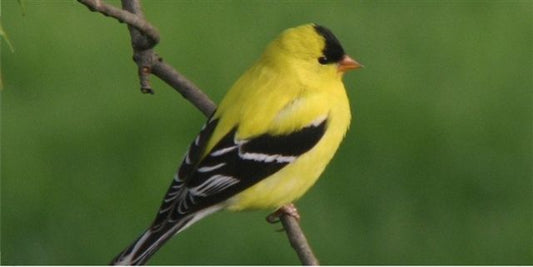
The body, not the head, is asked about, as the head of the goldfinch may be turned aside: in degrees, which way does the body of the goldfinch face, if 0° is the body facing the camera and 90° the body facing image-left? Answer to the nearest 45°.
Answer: approximately 270°
